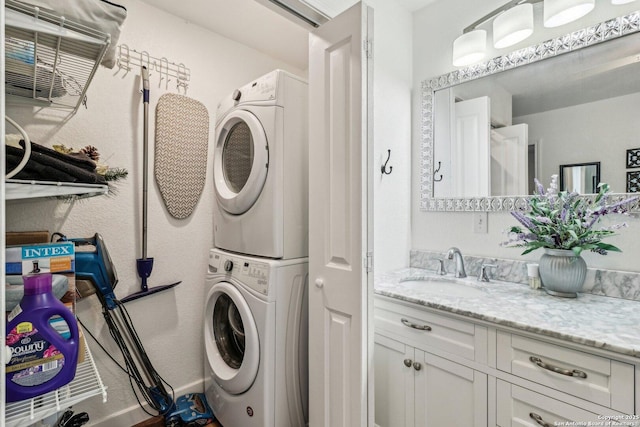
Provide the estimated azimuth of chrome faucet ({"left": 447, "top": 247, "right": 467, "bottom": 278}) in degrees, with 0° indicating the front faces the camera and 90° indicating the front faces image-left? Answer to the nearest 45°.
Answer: approximately 45°

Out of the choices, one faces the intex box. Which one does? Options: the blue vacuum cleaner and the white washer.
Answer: the white washer

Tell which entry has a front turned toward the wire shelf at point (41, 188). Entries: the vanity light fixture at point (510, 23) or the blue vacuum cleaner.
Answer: the vanity light fixture

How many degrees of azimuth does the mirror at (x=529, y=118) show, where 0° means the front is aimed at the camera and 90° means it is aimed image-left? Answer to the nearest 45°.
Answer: approximately 45°

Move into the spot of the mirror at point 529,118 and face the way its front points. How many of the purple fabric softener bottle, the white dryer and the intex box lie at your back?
0

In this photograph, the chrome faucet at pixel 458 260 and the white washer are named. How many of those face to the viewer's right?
0

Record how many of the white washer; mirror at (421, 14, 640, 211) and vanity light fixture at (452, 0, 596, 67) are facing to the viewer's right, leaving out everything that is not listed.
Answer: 0

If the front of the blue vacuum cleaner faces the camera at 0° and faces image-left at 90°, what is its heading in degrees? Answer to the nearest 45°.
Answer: approximately 270°

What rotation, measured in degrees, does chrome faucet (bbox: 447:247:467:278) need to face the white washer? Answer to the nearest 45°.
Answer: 0° — it already faces it

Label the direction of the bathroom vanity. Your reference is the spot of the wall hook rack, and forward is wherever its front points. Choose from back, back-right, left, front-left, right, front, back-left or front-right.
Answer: front

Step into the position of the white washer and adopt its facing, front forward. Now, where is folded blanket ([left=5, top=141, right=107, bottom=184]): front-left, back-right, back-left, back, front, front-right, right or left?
front

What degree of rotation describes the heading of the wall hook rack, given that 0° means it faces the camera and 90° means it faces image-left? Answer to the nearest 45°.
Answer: approximately 315°

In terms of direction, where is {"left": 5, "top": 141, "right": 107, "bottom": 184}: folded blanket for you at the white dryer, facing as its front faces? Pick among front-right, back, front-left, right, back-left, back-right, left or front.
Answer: front

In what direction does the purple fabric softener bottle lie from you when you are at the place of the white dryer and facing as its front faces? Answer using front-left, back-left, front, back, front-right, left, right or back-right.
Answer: front
